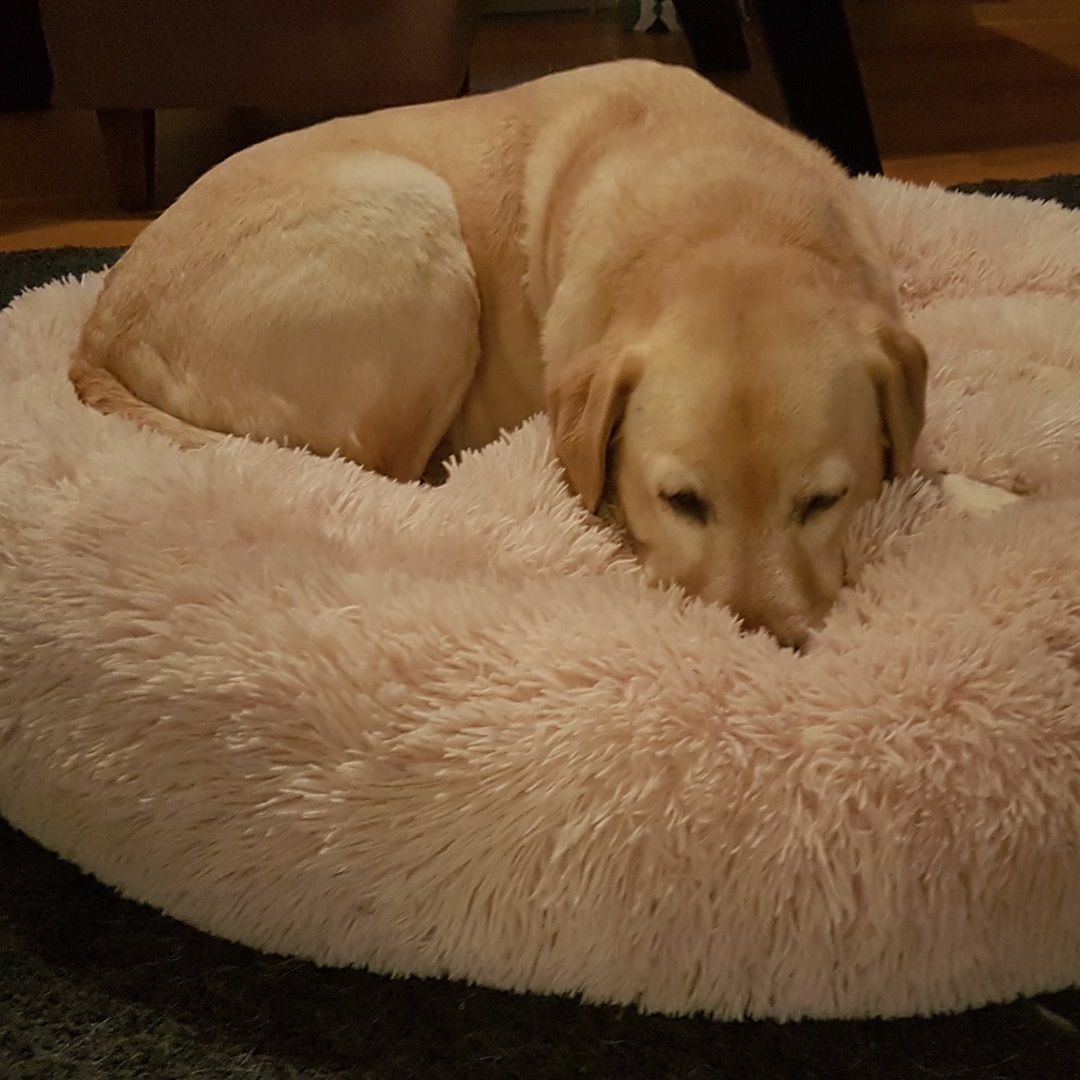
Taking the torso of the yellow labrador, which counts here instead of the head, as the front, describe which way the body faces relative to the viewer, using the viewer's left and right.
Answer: facing the viewer and to the right of the viewer

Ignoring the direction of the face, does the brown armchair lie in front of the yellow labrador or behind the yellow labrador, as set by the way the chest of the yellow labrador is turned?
behind
